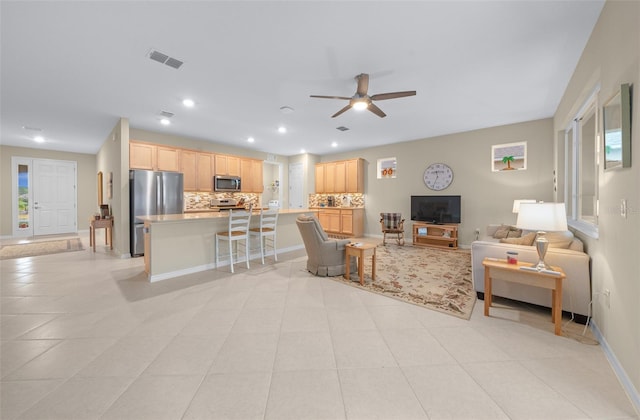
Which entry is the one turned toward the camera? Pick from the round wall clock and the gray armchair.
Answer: the round wall clock

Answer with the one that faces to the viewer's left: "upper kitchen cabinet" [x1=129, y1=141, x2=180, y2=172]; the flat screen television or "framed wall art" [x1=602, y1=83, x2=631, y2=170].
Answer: the framed wall art

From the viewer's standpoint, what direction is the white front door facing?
toward the camera

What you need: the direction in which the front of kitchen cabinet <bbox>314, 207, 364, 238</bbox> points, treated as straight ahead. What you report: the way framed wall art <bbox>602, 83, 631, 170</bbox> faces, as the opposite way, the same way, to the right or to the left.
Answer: to the right

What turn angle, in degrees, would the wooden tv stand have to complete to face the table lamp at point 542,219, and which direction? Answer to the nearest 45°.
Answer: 0° — it already faces it

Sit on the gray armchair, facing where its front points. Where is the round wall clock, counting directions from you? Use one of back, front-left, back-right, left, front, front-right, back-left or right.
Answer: front

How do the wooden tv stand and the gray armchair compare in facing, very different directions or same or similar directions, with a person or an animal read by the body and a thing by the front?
very different directions

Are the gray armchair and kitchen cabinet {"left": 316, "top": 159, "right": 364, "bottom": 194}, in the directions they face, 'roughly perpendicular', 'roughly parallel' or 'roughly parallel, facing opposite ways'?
roughly parallel, facing opposite ways

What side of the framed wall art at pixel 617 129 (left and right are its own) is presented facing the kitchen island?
front

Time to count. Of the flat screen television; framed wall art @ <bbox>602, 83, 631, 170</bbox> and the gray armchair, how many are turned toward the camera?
1

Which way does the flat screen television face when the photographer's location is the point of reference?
facing the viewer

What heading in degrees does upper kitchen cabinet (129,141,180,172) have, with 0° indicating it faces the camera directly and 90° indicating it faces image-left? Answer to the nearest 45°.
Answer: approximately 315°
